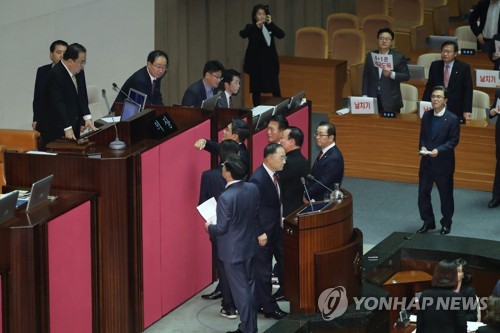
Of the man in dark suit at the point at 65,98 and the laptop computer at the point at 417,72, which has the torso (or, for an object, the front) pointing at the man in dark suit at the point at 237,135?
the man in dark suit at the point at 65,98

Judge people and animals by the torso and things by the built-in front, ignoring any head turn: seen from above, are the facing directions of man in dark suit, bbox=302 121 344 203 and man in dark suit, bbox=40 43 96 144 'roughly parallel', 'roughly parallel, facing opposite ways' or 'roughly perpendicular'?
roughly perpendicular

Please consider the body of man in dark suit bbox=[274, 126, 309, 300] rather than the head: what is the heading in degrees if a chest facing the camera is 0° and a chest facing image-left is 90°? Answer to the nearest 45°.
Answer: approximately 90°

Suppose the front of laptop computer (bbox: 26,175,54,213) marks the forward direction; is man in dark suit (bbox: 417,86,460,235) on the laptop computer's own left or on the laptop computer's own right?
on the laptop computer's own right
